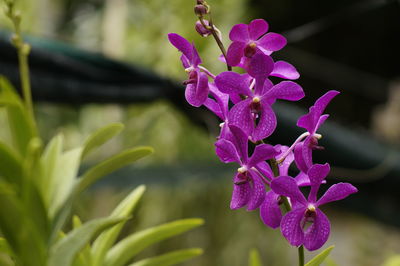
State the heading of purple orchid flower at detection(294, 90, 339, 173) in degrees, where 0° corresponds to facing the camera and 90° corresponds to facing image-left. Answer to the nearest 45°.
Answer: approximately 270°

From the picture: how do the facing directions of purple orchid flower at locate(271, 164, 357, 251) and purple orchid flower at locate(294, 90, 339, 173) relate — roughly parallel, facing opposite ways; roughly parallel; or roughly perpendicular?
roughly perpendicular

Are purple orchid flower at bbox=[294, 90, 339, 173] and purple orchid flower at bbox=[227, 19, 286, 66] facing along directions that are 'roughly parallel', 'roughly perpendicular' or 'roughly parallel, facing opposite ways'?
roughly perpendicular
